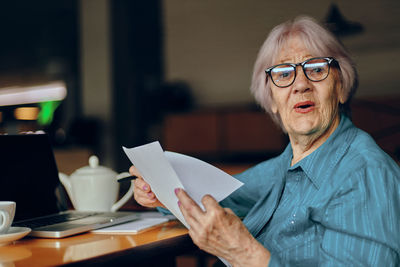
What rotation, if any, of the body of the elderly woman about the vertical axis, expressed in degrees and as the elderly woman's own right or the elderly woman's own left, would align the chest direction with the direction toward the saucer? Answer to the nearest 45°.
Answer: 0° — they already face it

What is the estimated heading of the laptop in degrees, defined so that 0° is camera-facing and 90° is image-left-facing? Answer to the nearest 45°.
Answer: approximately 315°

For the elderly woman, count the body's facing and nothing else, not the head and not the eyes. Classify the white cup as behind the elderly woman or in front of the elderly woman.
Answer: in front

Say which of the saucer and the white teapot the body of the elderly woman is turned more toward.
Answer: the saucer

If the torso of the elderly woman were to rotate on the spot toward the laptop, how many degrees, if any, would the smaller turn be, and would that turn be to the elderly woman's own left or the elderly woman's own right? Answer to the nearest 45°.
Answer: approximately 45° to the elderly woman's own right

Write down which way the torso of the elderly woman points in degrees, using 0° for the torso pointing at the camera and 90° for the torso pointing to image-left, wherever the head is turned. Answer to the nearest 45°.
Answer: approximately 45°

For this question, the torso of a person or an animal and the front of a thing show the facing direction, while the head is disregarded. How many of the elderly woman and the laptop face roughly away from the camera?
0
